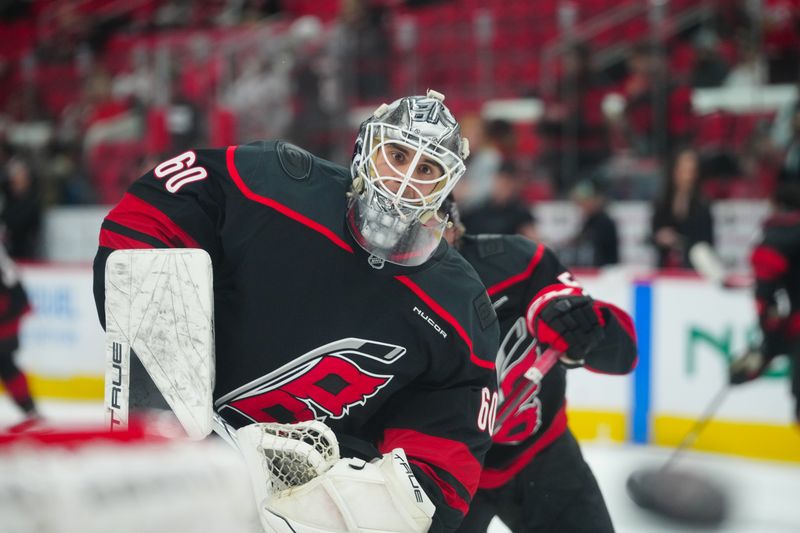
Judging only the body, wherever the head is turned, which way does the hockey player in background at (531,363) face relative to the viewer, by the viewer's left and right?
facing the viewer and to the left of the viewer

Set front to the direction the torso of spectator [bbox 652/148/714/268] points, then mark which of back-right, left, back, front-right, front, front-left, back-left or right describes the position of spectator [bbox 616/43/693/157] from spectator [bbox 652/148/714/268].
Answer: back

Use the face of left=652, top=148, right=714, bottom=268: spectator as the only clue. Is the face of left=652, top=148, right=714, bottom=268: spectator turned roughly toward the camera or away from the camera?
toward the camera

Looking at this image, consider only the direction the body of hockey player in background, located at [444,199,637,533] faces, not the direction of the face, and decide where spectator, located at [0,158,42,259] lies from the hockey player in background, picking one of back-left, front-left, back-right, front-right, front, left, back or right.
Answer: right

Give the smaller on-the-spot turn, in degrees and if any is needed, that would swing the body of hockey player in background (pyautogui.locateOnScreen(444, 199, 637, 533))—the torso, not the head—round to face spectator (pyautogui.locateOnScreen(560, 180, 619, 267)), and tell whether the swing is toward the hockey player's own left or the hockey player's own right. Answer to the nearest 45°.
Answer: approximately 135° to the hockey player's own right

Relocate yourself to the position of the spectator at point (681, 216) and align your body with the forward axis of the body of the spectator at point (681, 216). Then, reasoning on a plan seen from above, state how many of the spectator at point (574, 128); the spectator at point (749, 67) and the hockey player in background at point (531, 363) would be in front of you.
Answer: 1

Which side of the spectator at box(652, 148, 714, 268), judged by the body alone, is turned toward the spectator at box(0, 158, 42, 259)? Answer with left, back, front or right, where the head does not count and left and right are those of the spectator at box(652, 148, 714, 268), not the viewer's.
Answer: right

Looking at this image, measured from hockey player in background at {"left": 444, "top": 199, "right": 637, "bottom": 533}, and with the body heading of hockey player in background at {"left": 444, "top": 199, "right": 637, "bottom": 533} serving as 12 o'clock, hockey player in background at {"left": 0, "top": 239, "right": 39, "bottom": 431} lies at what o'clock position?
hockey player in background at {"left": 0, "top": 239, "right": 39, "bottom": 431} is roughly at 3 o'clock from hockey player in background at {"left": 444, "top": 199, "right": 637, "bottom": 533}.

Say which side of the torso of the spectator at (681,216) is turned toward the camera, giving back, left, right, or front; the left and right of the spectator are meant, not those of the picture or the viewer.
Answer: front

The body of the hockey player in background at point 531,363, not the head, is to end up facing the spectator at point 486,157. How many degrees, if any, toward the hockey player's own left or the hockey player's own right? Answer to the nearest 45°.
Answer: approximately 135° to the hockey player's own right
